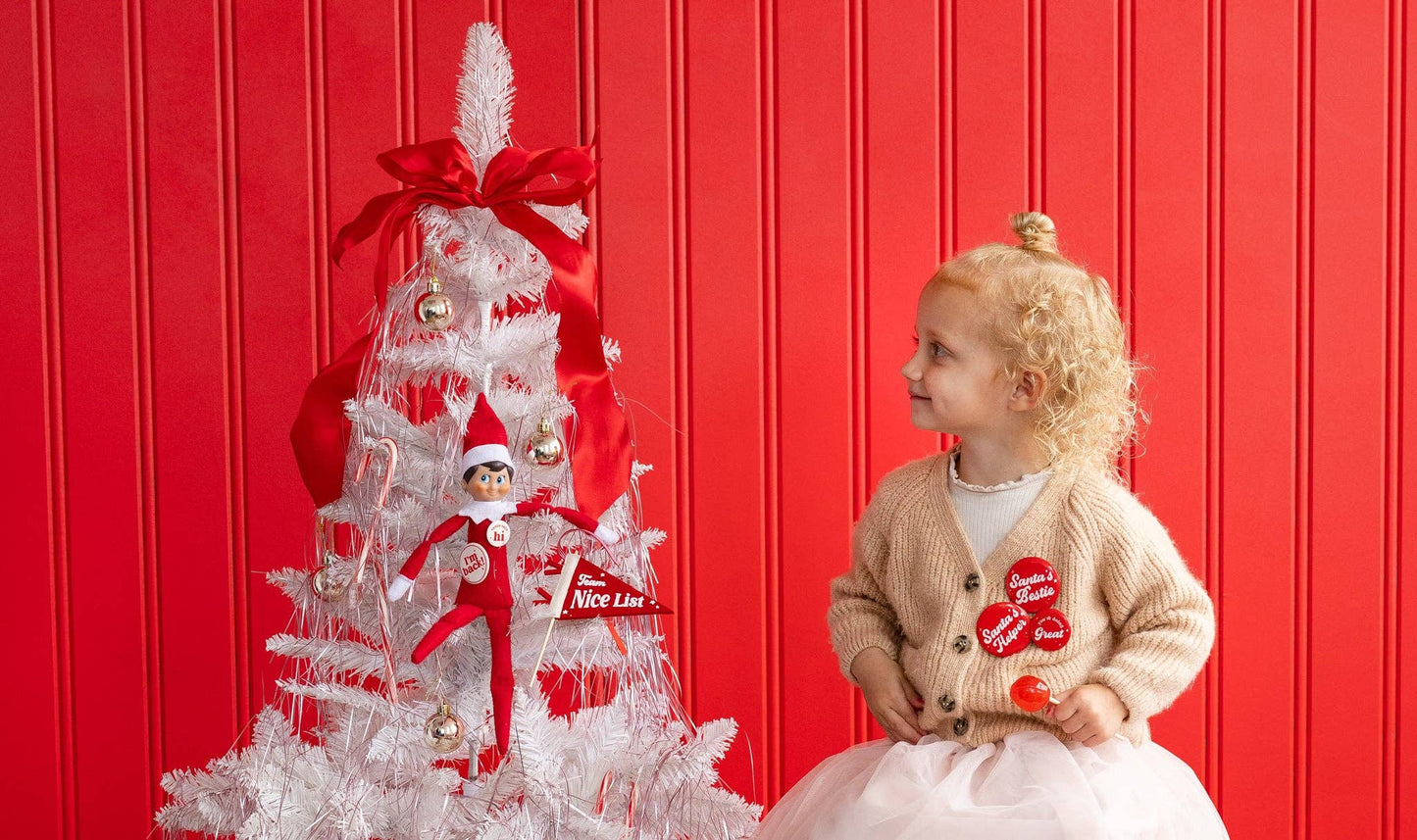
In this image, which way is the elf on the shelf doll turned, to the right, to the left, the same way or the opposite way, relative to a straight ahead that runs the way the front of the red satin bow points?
the same way

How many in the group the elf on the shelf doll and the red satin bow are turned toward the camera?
2

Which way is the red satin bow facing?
toward the camera

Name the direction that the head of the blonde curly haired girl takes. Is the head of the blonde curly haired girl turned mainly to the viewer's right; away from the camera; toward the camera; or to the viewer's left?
to the viewer's left

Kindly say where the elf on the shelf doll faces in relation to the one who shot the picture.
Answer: facing the viewer
